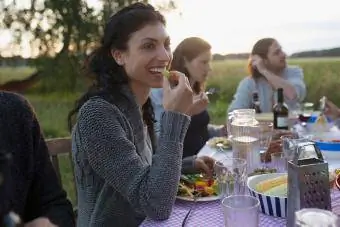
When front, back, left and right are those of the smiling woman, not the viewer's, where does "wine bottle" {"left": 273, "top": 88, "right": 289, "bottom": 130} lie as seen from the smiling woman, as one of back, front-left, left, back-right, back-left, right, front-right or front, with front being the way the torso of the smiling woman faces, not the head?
left

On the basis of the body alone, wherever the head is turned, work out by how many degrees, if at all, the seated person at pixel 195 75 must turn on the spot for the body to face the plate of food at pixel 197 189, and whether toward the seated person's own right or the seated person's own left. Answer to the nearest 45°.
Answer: approximately 90° to the seated person's own right

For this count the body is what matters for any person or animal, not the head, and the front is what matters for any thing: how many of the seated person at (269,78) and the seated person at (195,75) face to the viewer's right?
1

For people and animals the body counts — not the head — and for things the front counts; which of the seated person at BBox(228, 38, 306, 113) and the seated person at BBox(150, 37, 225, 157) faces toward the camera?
the seated person at BBox(228, 38, 306, 113)

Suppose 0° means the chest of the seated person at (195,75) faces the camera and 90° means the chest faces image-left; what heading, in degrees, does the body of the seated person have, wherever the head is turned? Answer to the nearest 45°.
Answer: approximately 270°

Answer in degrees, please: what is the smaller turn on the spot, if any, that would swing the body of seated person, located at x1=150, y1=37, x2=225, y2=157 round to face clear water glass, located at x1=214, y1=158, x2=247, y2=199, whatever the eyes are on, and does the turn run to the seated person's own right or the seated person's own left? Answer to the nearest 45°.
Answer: approximately 90° to the seated person's own right

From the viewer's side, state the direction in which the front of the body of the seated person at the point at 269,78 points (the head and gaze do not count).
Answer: toward the camera

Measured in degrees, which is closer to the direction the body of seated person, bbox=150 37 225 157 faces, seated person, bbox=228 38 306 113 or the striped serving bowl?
the seated person

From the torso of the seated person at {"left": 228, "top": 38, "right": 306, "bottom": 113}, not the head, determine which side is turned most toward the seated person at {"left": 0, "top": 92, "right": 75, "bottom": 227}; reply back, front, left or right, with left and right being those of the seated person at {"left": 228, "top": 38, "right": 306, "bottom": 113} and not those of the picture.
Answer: front

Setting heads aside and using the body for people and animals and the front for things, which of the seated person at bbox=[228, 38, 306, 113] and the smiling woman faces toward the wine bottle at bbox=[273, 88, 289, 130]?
the seated person

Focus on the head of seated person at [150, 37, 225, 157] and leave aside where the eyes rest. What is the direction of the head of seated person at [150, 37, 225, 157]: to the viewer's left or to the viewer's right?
to the viewer's right

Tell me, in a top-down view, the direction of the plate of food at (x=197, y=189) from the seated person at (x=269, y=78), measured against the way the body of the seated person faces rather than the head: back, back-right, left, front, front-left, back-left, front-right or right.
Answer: front
